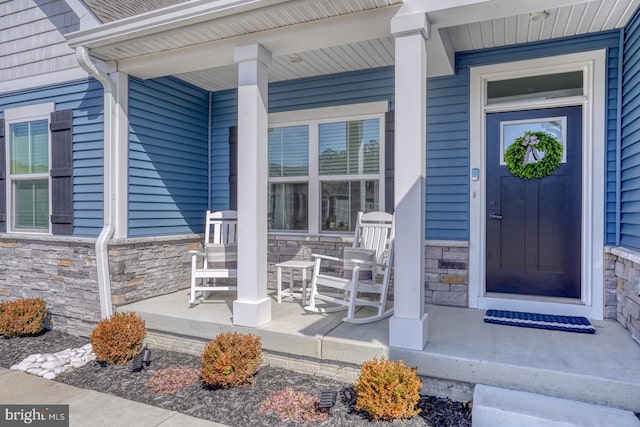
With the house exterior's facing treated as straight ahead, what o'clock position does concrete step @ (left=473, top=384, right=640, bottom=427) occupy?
The concrete step is roughly at 11 o'clock from the house exterior.

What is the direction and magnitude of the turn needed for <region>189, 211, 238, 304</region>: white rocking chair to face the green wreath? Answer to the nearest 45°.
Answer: approximately 45° to its left

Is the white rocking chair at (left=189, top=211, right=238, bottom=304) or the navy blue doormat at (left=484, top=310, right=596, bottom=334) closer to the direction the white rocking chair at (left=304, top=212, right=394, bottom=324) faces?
the white rocking chair

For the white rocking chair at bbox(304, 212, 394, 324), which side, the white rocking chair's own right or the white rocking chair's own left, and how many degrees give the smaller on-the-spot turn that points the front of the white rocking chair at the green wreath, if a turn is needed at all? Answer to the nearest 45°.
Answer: approximately 135° to the white rocking chair's own left

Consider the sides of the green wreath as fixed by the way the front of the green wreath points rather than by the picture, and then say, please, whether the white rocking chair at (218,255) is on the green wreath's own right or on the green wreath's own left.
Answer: on the green wreath's own right

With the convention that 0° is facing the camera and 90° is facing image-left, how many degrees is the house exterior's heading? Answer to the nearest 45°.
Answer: approximately 0°

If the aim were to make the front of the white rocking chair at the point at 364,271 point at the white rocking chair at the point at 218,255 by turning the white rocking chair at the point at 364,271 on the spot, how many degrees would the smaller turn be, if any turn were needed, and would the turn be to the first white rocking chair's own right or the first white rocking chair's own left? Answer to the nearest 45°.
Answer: approximately 45° to the first white rocking chair's own right

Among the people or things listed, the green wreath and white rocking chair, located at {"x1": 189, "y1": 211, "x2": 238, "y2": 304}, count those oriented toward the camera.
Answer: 2

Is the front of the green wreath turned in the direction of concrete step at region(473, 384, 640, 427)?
yes
